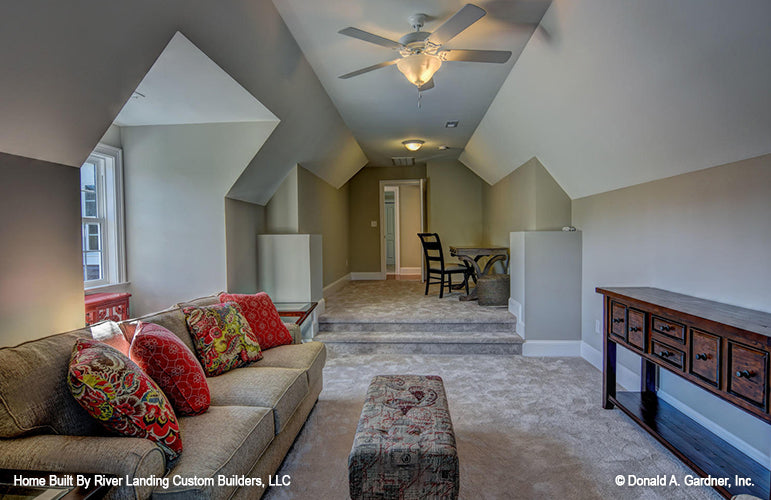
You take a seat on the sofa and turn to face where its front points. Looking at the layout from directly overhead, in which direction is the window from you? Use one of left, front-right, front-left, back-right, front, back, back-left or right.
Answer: back-left

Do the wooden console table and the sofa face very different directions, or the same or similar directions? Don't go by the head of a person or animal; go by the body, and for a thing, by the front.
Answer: very different directions

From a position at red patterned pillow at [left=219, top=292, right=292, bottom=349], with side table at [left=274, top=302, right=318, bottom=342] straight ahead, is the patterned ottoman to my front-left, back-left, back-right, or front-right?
back-right

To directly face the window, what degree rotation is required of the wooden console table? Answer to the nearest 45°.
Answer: approximately 45° to its right

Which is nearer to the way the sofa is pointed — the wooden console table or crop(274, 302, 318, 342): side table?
the wooden console table

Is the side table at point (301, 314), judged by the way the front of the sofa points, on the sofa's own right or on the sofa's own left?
on the sofa's own left

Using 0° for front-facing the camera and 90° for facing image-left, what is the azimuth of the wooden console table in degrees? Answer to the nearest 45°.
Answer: approximately 45°
